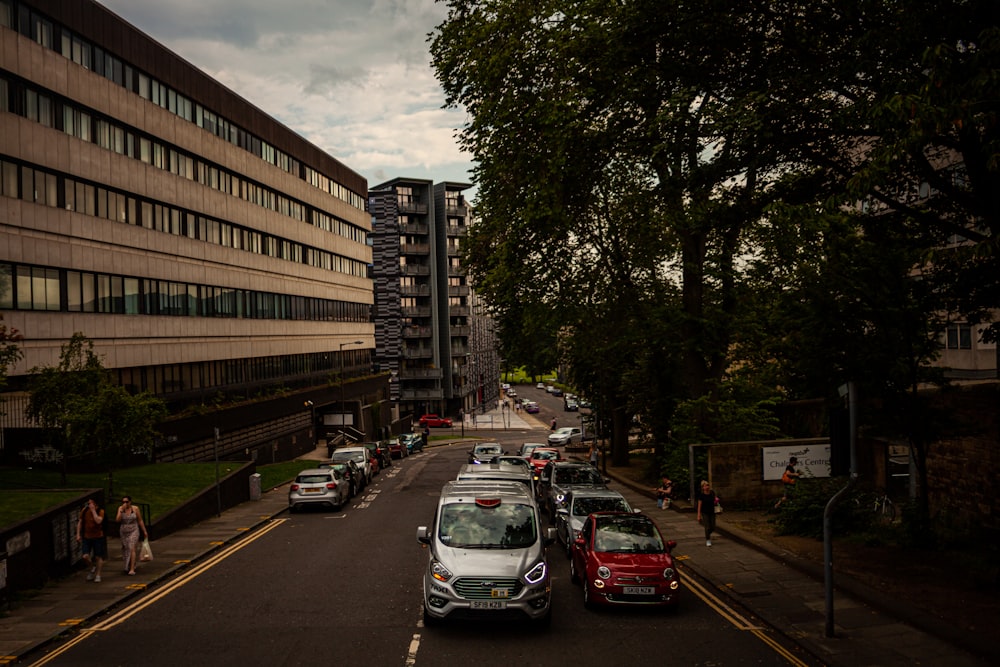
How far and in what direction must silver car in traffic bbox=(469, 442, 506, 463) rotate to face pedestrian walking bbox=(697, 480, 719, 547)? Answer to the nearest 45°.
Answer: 0° — it already faces them

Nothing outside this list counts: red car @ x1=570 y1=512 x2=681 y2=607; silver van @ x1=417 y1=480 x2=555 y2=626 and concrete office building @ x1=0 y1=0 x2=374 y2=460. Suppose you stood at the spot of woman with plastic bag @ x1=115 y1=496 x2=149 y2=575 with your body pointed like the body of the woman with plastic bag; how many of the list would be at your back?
1

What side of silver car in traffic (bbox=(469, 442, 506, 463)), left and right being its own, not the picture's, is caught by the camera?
front

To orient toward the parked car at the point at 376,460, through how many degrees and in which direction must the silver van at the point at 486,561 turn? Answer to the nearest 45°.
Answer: approximately 180°

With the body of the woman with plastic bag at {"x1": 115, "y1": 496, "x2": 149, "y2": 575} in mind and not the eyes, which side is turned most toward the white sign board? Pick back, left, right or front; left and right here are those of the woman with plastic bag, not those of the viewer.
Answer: left

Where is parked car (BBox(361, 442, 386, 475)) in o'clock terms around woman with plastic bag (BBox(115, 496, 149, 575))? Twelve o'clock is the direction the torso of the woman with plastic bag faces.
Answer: The parked car is roughly at 7 o'clock from the woman with plastic bag.

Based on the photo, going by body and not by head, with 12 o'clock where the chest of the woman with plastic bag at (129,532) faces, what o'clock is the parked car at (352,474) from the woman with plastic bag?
The parked car is roughly at 7 o'clock from the woman with plastic bag.

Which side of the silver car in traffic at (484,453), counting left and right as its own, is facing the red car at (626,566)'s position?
front

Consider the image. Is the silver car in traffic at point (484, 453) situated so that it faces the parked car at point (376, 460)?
no

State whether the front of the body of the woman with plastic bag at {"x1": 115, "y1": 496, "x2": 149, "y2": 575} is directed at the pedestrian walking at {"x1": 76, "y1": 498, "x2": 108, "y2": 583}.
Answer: no

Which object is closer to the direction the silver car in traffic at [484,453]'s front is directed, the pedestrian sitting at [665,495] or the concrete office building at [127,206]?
the pedestrian sitting

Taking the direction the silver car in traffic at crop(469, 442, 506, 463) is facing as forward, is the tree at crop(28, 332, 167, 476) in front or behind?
in front

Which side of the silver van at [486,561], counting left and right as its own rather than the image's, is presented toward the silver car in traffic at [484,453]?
back

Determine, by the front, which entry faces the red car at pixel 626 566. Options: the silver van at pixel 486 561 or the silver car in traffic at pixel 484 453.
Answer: the silver car in traffic

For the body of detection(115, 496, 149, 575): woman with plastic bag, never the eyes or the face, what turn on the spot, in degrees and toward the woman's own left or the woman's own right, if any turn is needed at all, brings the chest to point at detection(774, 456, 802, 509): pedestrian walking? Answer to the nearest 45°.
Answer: approximately 90° to the woman's own left

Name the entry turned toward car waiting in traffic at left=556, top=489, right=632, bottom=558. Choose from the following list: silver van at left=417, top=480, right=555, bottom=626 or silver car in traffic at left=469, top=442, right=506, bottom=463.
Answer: silver car in traffic at left=469, top=442, right=506, bottom=463

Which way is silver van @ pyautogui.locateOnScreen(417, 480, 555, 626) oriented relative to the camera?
toward the camera

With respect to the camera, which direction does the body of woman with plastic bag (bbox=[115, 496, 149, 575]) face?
toward the camera

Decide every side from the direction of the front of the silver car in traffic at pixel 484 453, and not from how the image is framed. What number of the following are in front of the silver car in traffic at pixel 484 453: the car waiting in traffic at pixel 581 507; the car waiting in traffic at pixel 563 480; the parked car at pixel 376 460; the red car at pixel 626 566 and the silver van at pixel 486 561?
4

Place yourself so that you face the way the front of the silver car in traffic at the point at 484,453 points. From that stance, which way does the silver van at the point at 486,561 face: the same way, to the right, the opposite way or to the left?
the same way

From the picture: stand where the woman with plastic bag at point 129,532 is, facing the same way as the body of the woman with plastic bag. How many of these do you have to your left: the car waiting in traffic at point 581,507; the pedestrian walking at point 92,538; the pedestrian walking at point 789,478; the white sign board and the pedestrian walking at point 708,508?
4
